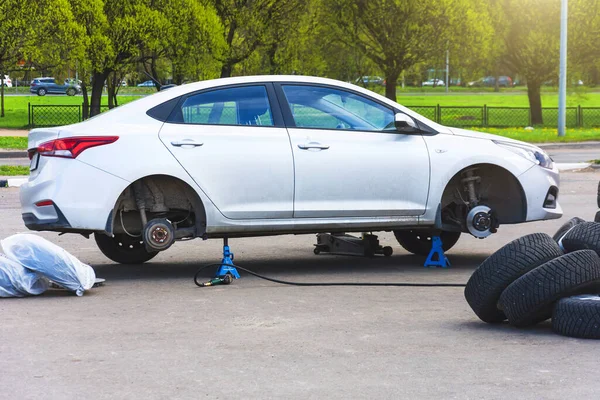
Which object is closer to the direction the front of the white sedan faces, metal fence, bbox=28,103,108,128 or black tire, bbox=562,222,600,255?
the black tire

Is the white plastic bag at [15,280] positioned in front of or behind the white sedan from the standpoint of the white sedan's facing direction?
behind

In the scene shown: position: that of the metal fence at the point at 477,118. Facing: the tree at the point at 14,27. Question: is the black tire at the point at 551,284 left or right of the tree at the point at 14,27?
left

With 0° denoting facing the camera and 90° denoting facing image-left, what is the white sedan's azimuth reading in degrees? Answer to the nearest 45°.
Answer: approximately 270°

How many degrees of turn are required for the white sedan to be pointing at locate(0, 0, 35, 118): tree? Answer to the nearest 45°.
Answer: approximately 90° to its left

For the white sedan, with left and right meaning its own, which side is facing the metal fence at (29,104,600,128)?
left

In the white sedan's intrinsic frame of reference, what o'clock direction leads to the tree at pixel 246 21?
The tree is roughly at 9 o'clock from the white sedan.

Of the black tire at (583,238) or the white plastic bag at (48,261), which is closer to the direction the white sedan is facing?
the black tire

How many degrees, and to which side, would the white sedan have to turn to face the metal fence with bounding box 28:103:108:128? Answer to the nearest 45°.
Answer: approximately 90° to its left
